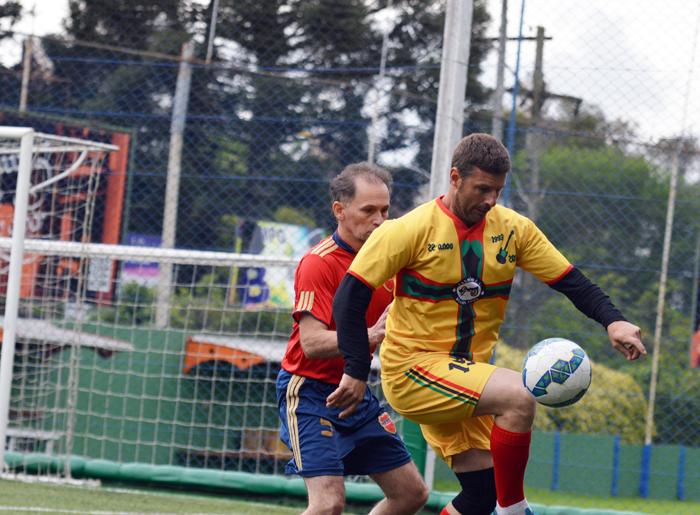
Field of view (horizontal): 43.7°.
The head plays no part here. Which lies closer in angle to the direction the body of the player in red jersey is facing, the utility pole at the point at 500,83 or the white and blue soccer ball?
the white and blue soccer ball

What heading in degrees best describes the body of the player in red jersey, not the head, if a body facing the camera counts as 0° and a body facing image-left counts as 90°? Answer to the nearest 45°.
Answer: approximately 315°

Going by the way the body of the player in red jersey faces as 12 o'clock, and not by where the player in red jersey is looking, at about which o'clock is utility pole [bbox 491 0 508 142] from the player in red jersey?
The utility pole is roughly at 8 o'clock from the player in red jersey.

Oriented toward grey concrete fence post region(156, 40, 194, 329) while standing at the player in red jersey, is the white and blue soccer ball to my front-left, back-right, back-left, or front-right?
back-right

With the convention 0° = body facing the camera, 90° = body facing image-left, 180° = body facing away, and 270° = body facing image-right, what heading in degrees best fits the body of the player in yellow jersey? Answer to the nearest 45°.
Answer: approximately 315°

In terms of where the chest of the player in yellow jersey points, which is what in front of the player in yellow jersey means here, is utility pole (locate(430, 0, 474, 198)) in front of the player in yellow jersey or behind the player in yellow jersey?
behind

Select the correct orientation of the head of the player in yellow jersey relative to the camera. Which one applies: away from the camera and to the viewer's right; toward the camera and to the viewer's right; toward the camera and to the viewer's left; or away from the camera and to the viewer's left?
toward the camera and to the viewer's right

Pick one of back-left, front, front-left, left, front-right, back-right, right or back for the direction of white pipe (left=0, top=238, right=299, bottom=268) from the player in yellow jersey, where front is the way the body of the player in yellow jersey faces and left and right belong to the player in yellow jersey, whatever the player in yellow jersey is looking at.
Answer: back

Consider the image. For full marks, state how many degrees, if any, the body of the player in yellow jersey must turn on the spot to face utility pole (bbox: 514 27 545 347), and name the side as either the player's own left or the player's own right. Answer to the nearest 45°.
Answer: approximately 135° to the player's own left

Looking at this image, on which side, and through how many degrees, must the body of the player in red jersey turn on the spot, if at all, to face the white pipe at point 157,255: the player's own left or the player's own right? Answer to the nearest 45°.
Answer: approximately 180°
